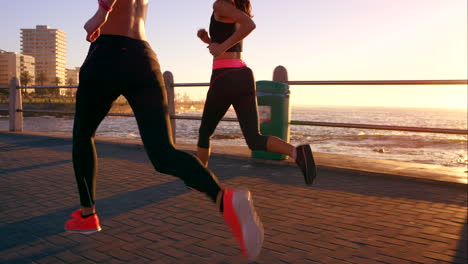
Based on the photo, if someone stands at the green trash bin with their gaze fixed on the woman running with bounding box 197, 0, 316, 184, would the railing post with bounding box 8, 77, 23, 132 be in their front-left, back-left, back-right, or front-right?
back-right

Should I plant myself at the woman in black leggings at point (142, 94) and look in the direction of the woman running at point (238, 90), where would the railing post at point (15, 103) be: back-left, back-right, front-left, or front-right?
front-left

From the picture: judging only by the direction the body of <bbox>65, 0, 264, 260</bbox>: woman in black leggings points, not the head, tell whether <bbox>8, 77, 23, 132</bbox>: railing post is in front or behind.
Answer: in front

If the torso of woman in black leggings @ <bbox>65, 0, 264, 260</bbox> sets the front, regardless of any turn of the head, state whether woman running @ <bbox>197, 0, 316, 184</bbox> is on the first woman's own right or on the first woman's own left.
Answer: on the first woman's own right

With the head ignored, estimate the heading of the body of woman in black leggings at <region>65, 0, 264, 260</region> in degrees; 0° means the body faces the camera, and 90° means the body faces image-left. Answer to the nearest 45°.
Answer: approximately 135°

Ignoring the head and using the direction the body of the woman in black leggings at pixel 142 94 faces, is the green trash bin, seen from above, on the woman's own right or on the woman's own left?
on the woman's own right
